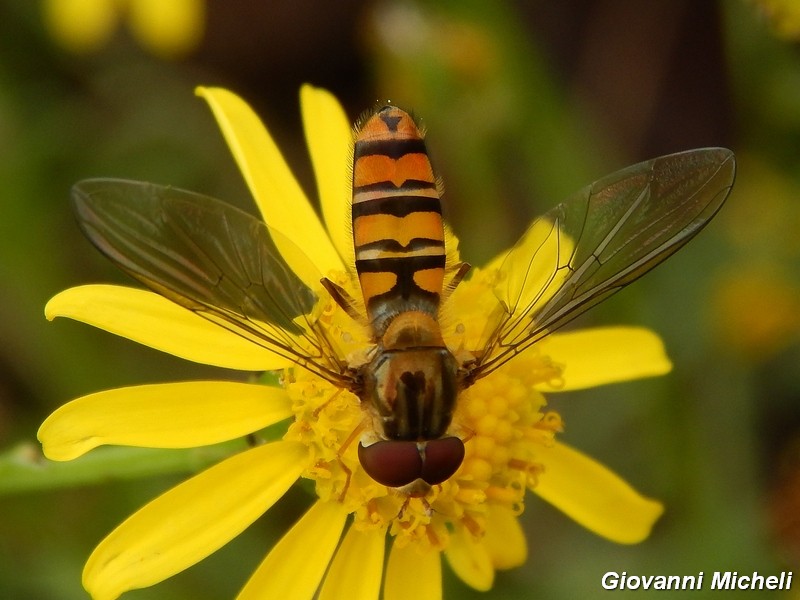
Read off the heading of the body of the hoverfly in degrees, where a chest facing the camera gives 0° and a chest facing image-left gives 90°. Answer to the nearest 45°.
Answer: approximately 0°
